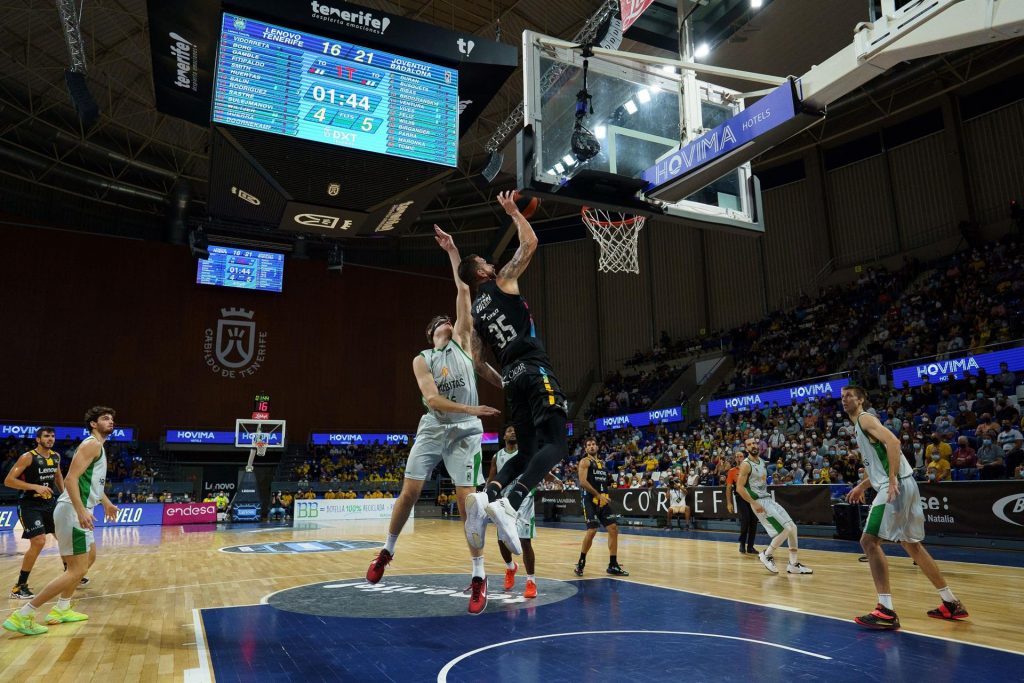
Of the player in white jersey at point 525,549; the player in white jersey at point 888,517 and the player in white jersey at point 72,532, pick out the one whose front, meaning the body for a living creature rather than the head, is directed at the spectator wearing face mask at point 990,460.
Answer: the player in white jersey at point 72,532

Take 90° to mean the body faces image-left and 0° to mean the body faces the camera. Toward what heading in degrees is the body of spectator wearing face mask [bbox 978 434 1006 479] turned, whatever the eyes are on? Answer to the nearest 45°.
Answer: approximately 45°

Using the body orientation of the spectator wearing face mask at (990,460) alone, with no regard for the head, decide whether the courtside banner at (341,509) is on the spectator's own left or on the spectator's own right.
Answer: on the spectator's own right

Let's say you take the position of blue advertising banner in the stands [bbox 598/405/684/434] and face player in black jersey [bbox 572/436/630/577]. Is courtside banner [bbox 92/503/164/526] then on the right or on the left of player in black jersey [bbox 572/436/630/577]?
right

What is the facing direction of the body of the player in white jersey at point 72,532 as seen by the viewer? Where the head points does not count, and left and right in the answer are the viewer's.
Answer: facing to the right of the viewer

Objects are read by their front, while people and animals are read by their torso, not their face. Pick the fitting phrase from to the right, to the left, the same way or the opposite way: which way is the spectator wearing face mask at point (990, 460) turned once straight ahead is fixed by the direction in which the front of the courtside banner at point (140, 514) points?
to the right

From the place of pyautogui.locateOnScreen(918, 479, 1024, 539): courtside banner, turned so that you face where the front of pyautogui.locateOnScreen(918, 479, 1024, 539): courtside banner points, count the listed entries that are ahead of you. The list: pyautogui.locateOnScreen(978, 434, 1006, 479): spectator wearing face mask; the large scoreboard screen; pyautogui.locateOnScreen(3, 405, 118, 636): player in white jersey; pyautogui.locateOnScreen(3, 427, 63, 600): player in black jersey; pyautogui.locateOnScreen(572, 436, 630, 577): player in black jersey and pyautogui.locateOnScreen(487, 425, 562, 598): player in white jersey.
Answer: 5

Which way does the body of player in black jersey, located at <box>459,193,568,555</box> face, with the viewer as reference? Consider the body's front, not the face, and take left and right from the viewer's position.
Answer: facing away from the viewer and to the right of the viewer

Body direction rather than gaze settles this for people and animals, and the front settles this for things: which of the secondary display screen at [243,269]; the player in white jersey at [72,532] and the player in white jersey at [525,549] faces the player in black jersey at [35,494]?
the secondary display screen

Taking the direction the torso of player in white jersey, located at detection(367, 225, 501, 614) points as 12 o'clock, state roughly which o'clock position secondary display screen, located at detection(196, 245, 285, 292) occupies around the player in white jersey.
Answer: The secondary display screen is roughly at 7 o'clock from the player in white jersey.

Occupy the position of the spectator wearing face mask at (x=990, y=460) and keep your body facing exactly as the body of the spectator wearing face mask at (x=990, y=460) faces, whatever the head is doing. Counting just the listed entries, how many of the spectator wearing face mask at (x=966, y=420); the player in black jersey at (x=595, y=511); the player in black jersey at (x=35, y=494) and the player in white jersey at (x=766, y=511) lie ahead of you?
3

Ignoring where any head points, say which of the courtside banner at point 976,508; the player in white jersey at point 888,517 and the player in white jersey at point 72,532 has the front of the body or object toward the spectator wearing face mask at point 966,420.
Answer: the player in white jersey at point 72,532

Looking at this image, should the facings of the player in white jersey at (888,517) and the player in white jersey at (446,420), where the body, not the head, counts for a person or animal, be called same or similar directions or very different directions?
very different directions

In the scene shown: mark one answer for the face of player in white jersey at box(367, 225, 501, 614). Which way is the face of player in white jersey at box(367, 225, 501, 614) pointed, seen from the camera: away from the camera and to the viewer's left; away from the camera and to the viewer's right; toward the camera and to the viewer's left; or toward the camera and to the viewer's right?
toward the camera and to the viewer's right
